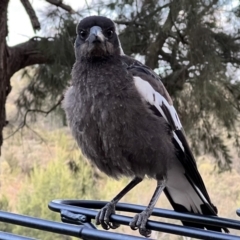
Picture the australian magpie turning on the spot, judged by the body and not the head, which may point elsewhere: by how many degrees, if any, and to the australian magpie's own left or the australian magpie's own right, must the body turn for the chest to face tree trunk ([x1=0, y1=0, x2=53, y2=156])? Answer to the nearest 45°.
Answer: approximately 90° to the australian magpie's own right

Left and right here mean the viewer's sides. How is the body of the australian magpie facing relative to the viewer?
facing the viewer and to the left of the viewer

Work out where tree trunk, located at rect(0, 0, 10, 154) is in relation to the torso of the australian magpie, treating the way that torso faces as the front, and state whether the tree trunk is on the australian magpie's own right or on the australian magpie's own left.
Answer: on the australian magpie's own right
